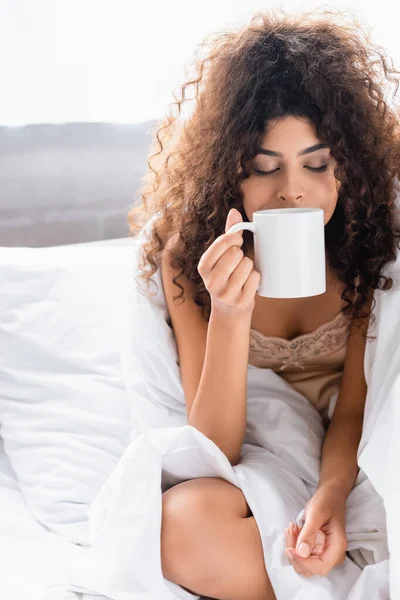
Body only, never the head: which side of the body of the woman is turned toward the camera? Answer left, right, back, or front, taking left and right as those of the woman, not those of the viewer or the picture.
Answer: front

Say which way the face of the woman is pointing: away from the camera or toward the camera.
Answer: toward the camera
